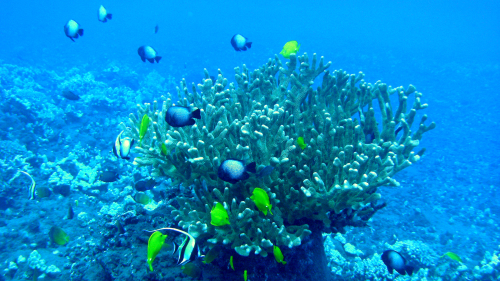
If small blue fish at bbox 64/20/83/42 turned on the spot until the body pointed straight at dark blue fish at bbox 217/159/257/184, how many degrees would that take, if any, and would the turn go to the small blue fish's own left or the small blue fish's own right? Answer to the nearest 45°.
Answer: approximately 90° to the small blue fish's own left

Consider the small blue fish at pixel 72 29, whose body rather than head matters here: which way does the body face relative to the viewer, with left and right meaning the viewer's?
facing to the left of the viewer

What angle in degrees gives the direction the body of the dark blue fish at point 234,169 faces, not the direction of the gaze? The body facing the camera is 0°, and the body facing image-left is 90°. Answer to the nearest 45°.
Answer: approximately 90°

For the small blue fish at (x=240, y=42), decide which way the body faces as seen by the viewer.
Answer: to the viewer's left

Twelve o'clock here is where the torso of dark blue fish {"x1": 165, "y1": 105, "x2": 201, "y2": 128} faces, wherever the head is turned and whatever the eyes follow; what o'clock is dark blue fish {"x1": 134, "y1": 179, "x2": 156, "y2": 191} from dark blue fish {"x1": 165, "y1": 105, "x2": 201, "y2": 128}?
dark blue fish {"x1": 134, "y1": 179, "x2": 156, "y2": 191} is roughly at 3 o'clock from dark blue fish {"x1": 165, "y1": 105, "x2": 201, "y2": 128}.

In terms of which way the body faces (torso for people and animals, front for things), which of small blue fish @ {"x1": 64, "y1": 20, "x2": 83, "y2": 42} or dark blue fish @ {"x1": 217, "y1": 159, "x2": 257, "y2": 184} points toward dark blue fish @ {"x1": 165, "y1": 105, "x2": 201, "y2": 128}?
dark blue fish @ {"x1": 217, "y1": 159, "x2": 257, "y2": 184}

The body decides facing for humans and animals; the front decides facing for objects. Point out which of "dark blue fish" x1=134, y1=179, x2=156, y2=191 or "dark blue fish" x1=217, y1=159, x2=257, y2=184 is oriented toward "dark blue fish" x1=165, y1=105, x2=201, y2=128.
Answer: "dark blue fish" x1=217, y1=159, x2=257, y2=184
